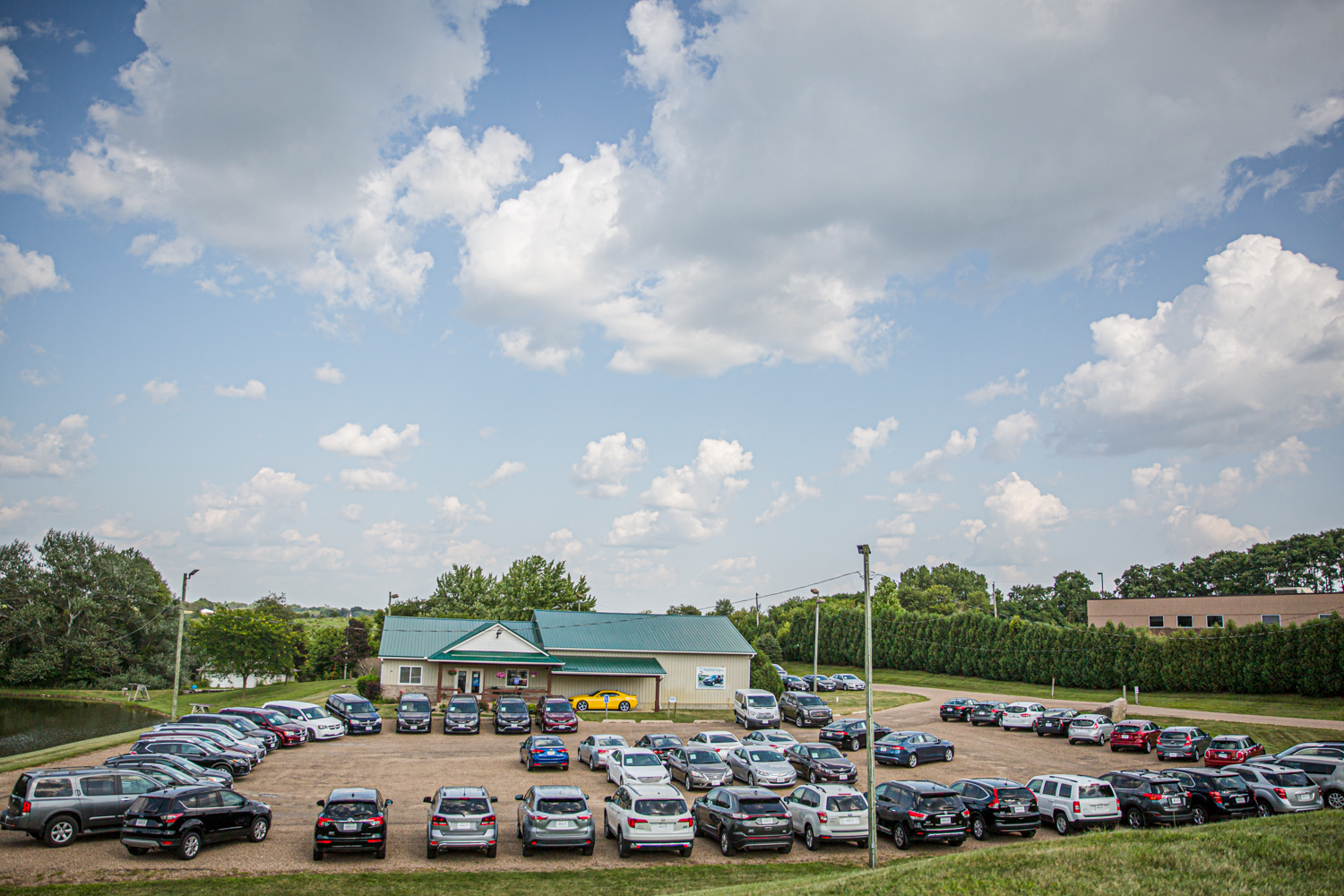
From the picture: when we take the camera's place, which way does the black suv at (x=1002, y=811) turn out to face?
facing away from the viewer and to the left of the viewer

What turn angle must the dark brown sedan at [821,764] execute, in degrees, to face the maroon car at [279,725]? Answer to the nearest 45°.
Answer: approximately 135° to its right

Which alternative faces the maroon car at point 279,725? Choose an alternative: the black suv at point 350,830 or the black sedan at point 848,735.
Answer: the black suv

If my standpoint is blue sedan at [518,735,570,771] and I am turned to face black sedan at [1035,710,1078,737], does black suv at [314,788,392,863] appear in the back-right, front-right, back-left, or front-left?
back-right

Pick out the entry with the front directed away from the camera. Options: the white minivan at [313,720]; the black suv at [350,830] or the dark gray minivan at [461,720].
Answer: the black suv at [350,830]

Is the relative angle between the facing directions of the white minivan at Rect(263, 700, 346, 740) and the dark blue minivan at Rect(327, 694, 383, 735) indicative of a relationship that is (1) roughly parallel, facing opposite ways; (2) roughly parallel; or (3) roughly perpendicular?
roughly parallel

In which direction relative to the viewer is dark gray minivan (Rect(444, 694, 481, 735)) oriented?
toward the camera

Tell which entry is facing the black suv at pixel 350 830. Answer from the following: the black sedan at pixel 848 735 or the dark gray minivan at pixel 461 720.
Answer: the dark gray minivan at pixel 461 720

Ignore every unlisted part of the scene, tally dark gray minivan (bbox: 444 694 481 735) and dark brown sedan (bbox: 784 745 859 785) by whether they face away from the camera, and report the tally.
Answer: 0

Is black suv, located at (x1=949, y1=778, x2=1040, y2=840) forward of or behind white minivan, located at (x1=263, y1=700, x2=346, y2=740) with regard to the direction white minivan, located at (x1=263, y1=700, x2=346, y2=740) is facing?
forward

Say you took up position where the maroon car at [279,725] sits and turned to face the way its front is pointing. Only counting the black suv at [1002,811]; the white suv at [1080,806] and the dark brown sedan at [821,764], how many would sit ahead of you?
3

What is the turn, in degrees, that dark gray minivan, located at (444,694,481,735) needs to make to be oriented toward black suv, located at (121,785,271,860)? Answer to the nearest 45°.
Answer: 0° — it already faces it
